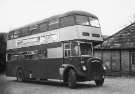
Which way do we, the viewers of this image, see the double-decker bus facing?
facing the viewer and to the right of the viewer

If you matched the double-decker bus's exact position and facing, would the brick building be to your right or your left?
on your left
